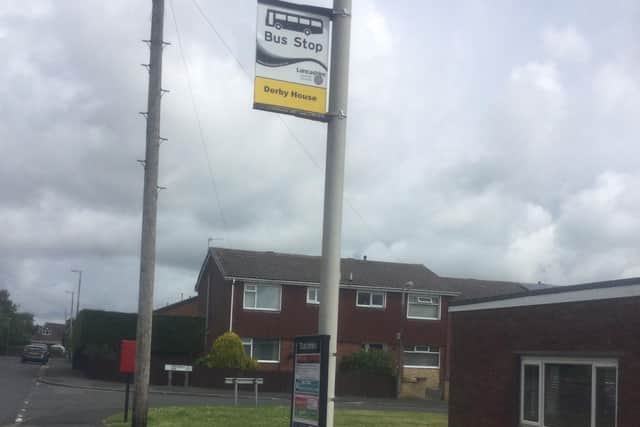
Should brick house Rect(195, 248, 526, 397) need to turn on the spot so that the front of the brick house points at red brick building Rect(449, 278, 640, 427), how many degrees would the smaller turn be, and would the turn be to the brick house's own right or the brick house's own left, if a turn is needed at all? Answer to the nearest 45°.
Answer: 0° — it already faces it

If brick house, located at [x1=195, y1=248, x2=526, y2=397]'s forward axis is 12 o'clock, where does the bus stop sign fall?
The bus stop sign is roughly at 12 o'clock from the brick house.

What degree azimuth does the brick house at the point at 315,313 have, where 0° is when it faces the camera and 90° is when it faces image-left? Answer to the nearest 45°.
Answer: approximately 0°

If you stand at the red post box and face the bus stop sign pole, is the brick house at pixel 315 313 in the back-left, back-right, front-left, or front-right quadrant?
back-left

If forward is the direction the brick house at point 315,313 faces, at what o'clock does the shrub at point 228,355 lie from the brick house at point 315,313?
The shrub is roughly at 1 o'clock from the brick house.

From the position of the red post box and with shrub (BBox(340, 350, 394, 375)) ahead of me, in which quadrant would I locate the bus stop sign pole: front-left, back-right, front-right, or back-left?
back-right

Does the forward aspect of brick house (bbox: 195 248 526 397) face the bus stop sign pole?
yes

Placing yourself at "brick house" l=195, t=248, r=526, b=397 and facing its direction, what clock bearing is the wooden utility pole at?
The wooden utility pole is roughly at 12 o'clock from the brick house.

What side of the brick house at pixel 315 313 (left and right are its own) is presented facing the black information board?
front

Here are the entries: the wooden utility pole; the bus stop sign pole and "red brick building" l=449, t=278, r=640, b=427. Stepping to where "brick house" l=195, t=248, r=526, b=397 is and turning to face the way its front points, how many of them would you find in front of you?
3
